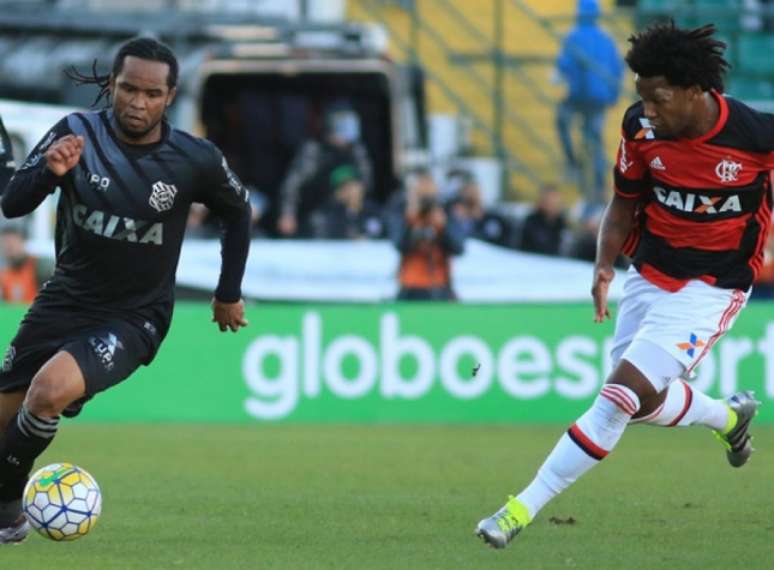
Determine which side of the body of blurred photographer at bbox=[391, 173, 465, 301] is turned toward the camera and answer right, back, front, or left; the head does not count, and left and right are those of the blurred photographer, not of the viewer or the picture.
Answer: front

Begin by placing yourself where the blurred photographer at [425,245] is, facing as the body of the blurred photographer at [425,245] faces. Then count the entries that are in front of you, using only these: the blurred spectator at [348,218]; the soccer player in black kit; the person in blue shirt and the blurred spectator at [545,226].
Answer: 1

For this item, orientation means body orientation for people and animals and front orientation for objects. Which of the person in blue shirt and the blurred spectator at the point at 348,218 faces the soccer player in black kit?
the blurred spectator

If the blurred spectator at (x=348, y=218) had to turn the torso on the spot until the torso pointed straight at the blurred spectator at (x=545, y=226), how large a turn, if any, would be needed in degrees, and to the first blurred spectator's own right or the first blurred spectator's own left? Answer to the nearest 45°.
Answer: approximately 90° to the first blurred spectator's own left

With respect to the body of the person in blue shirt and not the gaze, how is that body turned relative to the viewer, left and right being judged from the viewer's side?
facing away from the viewer

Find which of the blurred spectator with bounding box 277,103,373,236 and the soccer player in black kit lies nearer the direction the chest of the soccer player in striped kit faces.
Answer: the soccer player in black kit

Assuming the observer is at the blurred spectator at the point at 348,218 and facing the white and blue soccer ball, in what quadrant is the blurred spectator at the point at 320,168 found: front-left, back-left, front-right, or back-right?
back-right

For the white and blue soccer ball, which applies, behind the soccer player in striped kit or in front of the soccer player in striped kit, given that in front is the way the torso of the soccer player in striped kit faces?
in front

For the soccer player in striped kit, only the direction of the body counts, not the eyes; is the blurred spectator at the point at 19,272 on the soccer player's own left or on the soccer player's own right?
on the soccer player's own right

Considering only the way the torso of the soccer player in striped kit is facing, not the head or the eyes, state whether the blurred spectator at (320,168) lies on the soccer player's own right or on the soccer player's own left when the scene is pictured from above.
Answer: on the soccer player's own right

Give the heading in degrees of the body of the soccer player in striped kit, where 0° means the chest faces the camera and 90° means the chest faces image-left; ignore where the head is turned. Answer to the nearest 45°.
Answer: approximately 45°

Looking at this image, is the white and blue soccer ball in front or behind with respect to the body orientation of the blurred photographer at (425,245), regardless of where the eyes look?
in front
